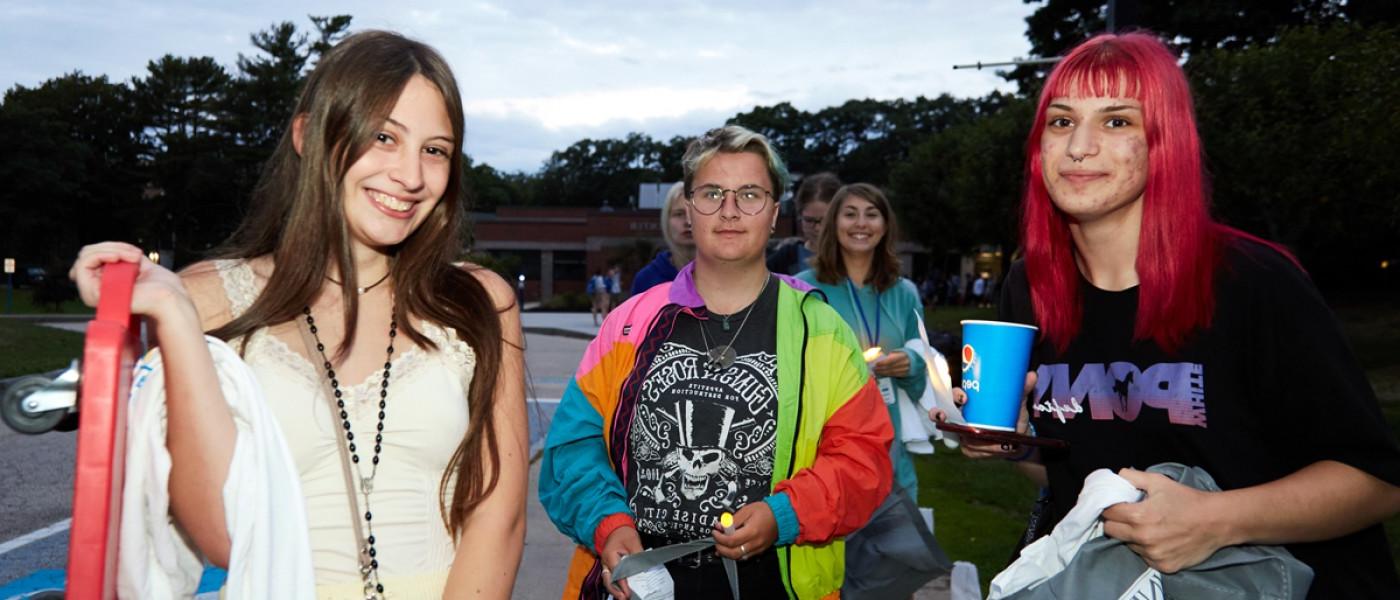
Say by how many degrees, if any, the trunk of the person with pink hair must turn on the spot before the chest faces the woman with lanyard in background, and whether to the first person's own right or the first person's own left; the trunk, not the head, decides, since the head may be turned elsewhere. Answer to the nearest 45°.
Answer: approximately 90° to the first person's own right

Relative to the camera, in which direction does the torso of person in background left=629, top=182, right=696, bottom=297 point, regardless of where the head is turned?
toward the camera

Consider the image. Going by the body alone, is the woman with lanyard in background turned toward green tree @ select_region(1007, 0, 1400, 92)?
no

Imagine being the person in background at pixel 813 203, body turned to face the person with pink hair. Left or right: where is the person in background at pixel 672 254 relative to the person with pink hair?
right

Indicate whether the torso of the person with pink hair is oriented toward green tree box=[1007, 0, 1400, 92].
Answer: no

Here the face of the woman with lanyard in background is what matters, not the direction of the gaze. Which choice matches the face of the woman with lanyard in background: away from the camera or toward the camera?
toward the camera

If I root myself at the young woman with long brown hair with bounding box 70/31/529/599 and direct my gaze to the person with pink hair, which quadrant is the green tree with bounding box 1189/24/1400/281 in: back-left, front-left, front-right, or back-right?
front-left

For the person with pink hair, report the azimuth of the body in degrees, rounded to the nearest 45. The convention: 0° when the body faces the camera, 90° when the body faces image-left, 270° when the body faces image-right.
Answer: approximately 45°

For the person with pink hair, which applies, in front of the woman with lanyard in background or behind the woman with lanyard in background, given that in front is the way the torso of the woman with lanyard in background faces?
in front

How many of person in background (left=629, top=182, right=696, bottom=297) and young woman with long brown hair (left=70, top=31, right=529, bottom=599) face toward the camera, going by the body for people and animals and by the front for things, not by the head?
2

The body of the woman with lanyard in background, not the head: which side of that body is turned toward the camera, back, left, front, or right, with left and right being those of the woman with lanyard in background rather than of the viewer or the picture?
front

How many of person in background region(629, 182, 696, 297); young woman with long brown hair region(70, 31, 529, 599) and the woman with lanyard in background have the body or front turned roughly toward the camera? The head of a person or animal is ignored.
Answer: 3

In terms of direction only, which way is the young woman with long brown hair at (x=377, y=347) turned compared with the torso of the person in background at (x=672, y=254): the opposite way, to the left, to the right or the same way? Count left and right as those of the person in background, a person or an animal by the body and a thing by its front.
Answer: the same way

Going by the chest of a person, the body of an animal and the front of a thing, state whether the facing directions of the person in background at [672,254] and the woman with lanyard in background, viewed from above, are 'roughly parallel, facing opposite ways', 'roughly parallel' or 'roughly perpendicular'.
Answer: roughly parallel

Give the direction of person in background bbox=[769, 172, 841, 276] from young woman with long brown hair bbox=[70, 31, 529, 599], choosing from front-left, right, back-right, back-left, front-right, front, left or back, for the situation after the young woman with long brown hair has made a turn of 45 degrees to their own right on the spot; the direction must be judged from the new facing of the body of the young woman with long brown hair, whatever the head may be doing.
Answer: back

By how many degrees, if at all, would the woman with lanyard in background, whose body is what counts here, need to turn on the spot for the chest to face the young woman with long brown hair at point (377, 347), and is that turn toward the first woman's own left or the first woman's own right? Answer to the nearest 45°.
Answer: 0° — they already face them

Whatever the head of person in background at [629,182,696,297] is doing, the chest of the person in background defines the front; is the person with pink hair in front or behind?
in front

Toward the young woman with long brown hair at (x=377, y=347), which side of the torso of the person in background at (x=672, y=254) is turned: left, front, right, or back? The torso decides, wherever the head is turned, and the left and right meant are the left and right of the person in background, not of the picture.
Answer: front

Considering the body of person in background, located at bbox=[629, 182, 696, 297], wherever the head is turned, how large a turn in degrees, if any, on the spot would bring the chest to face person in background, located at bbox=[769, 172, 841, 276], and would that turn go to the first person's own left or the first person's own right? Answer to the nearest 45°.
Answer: approximately 135° to the first person's own left
